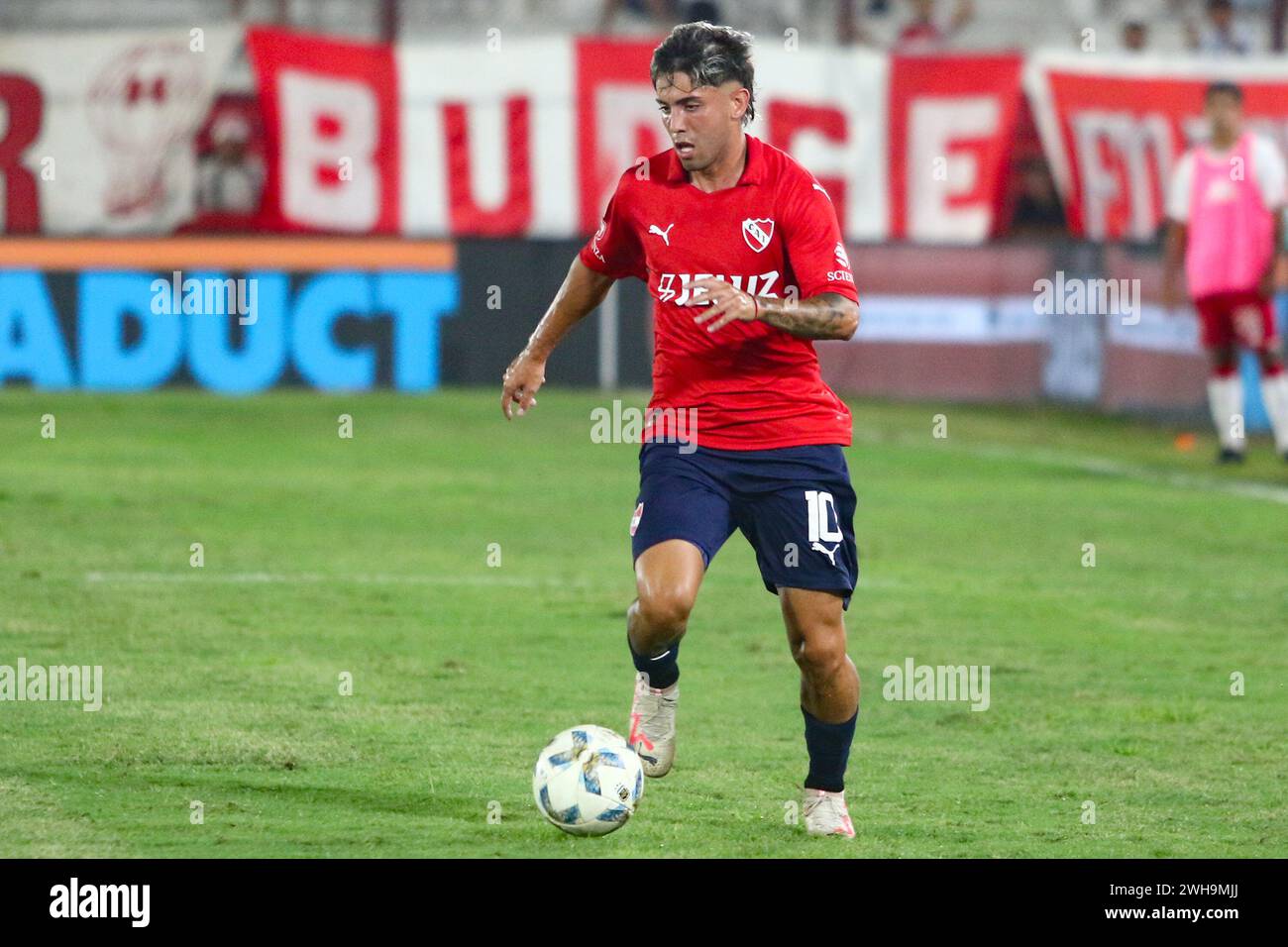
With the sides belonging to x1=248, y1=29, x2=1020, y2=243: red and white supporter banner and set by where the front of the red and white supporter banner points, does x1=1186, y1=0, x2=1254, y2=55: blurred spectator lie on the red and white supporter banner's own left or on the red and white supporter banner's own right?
on the red and white supporter banner's own left

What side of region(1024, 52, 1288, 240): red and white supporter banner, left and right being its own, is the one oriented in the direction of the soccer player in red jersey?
front

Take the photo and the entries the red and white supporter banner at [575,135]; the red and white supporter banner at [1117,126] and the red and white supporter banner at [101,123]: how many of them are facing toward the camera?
3

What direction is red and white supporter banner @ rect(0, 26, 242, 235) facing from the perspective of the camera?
toward the camera

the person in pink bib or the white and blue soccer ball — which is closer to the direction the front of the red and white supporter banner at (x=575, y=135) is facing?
the white and blue soccer ball

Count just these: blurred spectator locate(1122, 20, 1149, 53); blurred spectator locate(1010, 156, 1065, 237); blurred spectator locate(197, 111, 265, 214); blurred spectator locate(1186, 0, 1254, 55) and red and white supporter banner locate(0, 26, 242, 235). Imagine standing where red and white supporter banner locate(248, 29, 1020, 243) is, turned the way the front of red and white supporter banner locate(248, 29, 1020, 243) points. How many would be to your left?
3

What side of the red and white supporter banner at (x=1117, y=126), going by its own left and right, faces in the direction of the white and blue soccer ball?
front

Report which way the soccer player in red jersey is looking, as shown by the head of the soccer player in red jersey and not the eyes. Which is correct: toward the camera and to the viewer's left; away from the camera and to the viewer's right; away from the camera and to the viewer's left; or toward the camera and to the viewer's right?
toward the camera and to the viewer's left

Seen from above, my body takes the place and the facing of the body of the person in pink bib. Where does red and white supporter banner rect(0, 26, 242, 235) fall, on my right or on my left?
on my right

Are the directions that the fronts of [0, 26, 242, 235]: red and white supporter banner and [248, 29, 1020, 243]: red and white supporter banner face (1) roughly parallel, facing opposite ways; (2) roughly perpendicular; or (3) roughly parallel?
roughly parallel

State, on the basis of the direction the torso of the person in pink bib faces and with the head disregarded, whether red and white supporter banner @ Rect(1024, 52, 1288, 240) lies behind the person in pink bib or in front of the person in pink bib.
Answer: behind

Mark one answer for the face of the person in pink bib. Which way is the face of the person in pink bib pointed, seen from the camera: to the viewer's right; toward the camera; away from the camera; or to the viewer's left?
toward the camera

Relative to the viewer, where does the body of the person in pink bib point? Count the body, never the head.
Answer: toward the camera

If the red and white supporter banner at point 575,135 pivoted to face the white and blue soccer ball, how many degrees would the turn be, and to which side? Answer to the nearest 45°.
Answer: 0° — it already faces it

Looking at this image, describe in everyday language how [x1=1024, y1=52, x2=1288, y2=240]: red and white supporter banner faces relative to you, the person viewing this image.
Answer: facing the viewer

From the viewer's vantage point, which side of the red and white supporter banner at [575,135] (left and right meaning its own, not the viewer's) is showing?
front

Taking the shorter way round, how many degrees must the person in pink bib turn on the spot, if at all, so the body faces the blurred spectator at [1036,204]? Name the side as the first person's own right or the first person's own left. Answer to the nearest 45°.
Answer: approximately 135° to the first person's own right

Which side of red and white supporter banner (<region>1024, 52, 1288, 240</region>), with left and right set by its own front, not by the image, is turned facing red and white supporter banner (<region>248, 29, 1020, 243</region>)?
right

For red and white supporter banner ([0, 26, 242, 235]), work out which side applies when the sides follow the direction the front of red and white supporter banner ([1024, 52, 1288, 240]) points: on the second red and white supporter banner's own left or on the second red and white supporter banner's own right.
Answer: on the second red and white supporter banner's own right

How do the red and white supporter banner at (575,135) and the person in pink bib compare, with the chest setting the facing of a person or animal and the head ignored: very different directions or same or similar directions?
same or similar directions
